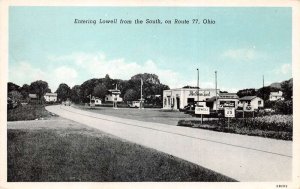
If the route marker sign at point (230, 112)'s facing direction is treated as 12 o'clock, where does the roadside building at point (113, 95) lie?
The roadside building is roughly at 5 o'clock from the route marker sign.

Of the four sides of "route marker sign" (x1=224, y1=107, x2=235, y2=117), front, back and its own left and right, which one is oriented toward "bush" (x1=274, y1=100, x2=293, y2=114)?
left

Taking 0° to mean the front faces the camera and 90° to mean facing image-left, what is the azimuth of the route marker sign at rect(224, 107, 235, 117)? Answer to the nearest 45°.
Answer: approximately 0°
